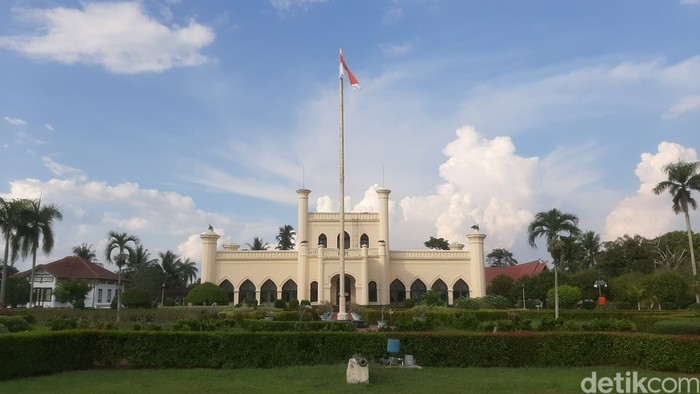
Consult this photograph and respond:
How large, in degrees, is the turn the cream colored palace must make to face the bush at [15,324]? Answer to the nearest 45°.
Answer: approximately 45° to its right

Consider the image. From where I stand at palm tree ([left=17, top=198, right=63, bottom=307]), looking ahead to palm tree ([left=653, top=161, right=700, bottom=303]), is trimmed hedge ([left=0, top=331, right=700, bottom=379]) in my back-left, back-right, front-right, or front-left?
front-right

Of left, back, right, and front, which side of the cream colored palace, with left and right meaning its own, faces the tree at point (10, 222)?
right

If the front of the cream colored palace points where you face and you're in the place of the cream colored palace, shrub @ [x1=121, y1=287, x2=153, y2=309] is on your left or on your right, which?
on your right

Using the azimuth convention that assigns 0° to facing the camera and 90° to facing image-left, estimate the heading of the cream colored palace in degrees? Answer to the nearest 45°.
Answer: approximately 0°

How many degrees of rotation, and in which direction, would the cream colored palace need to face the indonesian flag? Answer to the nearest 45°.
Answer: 0° — it already faces it

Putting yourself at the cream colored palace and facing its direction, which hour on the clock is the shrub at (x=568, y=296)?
The shrub is roughly at 10 o'clock from the cream colored palace.

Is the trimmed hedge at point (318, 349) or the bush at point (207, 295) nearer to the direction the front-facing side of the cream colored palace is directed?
the trimmed hedge

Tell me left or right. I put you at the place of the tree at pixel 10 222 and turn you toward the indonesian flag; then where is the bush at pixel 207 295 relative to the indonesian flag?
left

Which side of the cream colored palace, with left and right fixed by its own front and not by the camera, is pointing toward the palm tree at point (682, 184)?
left

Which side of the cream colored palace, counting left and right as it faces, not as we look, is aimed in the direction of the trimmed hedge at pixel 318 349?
front

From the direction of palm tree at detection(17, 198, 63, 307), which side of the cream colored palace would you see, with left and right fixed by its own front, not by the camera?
right
